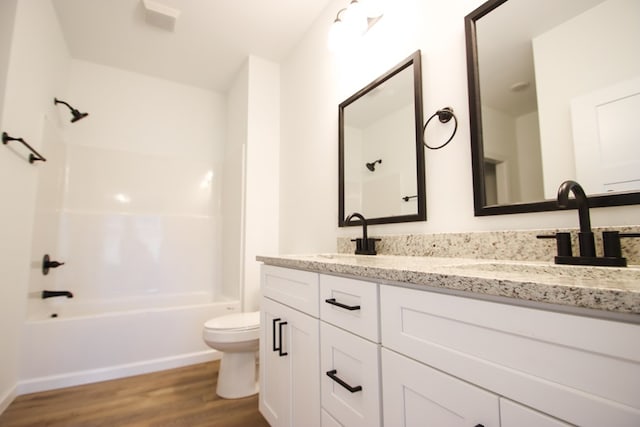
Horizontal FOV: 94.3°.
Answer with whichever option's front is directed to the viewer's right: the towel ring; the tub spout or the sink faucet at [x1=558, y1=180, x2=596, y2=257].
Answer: the tub spout

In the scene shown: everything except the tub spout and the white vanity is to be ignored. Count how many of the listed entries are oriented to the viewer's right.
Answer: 1

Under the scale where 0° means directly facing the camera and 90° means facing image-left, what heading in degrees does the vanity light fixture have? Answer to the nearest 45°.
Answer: approximately 45°

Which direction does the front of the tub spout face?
to the viewer's right

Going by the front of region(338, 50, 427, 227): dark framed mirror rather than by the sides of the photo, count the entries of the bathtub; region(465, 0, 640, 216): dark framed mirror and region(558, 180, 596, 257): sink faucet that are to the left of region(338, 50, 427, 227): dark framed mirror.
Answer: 2

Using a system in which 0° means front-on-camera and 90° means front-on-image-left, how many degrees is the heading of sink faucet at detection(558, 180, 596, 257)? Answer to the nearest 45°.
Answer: approximately 45°

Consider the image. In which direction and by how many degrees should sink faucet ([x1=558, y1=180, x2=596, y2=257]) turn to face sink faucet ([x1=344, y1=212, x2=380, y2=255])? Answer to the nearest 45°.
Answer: approximately 45° to its right

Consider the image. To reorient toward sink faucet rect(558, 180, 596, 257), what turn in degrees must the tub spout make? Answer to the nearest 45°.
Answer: approximately 90° to its right

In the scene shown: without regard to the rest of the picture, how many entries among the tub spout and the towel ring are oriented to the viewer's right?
1
